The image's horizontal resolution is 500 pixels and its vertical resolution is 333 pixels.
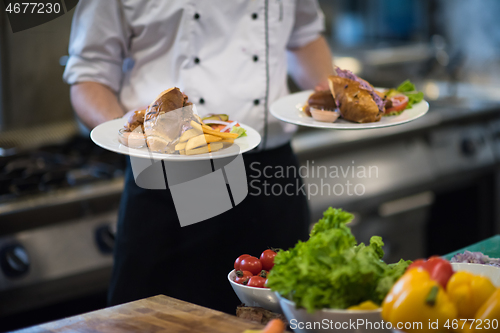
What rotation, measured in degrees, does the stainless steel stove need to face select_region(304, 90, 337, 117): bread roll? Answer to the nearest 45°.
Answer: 0° — it already faces it

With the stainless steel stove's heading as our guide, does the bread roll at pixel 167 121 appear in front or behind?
in front

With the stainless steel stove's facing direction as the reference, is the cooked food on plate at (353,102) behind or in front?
in front

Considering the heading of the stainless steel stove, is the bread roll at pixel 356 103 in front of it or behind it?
in front

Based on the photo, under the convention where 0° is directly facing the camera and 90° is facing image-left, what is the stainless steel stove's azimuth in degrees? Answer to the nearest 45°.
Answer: approximately 315°
